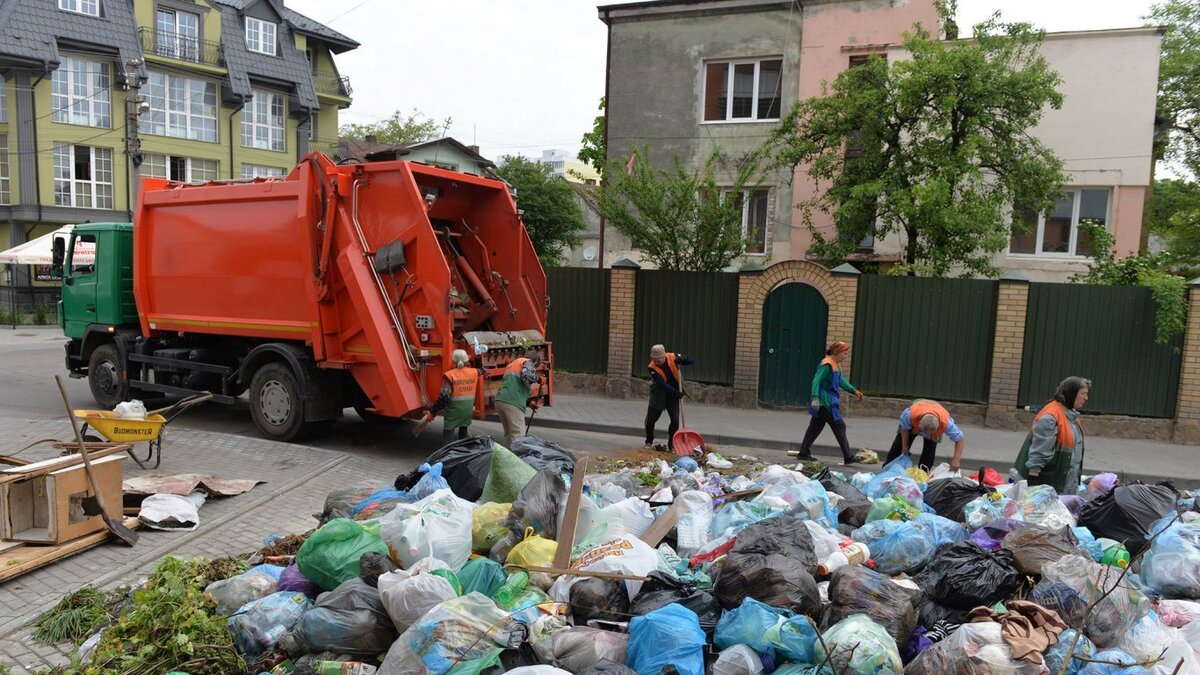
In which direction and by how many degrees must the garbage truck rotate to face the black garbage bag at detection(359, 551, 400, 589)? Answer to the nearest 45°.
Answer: approximately 135° to its left

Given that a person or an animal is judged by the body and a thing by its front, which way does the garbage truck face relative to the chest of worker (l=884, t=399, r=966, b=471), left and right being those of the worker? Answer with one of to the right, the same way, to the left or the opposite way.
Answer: to the right

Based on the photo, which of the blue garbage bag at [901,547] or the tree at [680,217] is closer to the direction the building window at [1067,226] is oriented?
the blue garbage bag

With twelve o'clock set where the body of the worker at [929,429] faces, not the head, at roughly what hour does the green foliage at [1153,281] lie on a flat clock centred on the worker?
The green foliage is roughly at 7 o'clock from the worker.

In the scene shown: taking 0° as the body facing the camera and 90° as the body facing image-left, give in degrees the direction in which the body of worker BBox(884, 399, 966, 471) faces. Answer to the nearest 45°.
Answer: approximately 0°

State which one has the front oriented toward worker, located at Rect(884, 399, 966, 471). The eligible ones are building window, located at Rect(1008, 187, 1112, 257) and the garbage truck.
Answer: the building window

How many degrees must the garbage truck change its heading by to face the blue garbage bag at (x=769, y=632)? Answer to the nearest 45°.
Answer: approximately 135° to its left

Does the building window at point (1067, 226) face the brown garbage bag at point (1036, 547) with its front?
yes

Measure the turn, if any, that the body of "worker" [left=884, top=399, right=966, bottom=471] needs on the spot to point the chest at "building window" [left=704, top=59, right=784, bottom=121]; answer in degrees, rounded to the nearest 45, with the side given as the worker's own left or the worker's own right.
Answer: approximately 135° to the worker's own right

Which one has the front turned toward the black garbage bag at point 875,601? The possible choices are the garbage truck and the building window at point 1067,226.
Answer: the building window

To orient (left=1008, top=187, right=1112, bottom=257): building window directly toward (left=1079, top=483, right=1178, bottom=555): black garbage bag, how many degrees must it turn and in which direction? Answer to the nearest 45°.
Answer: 0° — it already faces it

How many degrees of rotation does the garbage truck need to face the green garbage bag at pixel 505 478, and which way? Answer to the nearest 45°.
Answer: approximately 135° to its left

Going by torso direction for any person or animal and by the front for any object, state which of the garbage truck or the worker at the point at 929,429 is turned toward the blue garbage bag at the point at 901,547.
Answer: the worker

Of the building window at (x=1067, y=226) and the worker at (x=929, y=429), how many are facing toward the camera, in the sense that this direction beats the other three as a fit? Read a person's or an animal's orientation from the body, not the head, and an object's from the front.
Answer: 2
